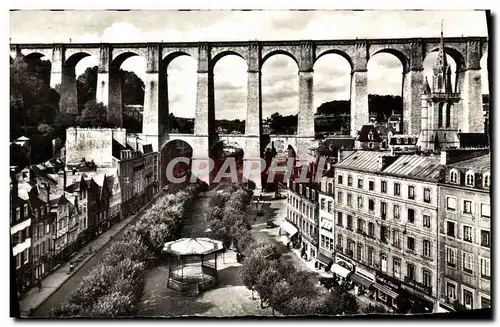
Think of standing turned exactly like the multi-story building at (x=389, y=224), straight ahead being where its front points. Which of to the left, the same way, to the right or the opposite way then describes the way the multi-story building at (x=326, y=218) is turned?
the same way

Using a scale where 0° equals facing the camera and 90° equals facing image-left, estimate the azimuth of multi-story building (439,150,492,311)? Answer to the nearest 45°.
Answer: approximately 45°

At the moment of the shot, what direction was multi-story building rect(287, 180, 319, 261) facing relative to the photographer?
facing the viewer and to the left of the viewer

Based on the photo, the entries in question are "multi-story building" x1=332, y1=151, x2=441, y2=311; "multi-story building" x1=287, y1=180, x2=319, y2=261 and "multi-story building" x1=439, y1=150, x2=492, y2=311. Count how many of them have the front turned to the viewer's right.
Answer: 0

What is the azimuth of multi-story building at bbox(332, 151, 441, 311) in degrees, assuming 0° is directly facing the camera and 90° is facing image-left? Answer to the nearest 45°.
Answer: approximately 45°

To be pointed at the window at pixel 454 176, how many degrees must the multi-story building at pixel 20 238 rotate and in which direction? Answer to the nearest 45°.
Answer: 0° — it already faces it

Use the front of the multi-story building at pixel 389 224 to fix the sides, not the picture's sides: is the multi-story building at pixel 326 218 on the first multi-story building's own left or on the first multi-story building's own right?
on the first multi-story building's own right

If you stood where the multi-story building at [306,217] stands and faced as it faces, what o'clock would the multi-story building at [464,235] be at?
the multi-story building at [464,235] is roughly at 8 o'clock from the multi-story building at [306,217].

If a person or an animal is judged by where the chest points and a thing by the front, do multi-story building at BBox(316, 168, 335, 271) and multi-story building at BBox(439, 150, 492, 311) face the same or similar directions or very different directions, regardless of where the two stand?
same or similar directions

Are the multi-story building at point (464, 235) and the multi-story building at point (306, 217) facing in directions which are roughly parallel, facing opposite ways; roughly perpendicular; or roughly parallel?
roughly parallel

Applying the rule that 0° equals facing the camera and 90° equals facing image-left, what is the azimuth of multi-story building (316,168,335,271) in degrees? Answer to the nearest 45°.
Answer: approximately 45°

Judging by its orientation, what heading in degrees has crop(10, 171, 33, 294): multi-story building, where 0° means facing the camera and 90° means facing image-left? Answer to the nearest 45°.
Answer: approximately 315°

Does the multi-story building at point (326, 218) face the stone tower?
no

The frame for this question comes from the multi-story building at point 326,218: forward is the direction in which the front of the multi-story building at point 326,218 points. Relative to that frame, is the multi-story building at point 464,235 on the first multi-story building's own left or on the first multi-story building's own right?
on the first multi-story building's own left

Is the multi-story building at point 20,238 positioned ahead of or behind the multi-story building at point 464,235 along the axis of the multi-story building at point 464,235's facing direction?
ahead

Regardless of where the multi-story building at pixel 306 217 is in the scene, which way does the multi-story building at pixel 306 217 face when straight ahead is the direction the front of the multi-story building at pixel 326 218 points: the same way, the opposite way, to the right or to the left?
the same way

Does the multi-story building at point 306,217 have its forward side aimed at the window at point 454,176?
no
